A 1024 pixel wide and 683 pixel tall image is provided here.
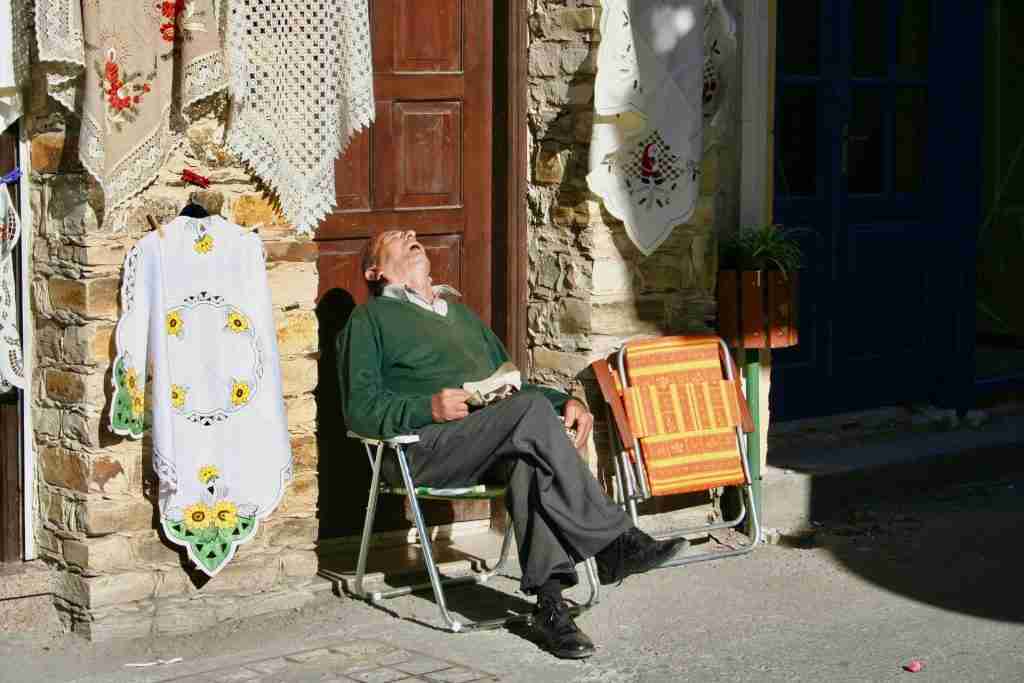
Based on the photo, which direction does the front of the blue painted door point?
toward the camera

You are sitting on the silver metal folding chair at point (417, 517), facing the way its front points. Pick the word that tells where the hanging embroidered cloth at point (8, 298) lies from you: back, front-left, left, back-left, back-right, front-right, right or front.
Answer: back-right

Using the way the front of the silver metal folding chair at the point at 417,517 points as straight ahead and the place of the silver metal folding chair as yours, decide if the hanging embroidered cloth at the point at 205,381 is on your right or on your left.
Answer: on your right

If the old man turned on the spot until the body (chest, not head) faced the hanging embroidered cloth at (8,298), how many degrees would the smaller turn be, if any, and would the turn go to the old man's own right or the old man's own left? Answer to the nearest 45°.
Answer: approximately 135° to the old man's own right

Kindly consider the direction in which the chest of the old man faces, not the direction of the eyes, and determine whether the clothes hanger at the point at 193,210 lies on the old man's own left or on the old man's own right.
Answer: on the old man's own right

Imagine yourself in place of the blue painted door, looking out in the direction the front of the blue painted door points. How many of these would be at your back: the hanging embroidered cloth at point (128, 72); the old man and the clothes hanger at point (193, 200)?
0

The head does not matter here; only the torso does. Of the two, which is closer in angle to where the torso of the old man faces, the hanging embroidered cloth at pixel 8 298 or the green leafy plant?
the green leafy plant

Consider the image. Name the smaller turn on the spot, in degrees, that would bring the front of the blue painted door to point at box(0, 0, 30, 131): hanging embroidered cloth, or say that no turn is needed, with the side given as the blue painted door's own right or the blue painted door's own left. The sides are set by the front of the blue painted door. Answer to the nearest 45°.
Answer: approximately 45° to the blue painted door's own right

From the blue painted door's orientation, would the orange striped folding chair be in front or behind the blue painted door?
in front

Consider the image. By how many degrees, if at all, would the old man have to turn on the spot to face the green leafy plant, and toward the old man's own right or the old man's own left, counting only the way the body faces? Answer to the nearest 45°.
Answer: approximately 90° to the old man's own left

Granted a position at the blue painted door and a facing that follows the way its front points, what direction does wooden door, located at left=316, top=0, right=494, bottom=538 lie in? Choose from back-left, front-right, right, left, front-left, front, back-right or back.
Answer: front-right

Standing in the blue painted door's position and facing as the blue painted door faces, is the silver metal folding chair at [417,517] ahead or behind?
ahead

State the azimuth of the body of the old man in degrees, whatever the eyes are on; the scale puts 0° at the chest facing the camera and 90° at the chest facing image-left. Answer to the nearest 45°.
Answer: approximately 315°

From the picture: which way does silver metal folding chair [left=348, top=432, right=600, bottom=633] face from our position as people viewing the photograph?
facing the viewer and to the right of the viewer

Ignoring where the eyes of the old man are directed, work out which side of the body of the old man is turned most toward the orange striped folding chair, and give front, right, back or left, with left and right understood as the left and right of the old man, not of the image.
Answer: left
